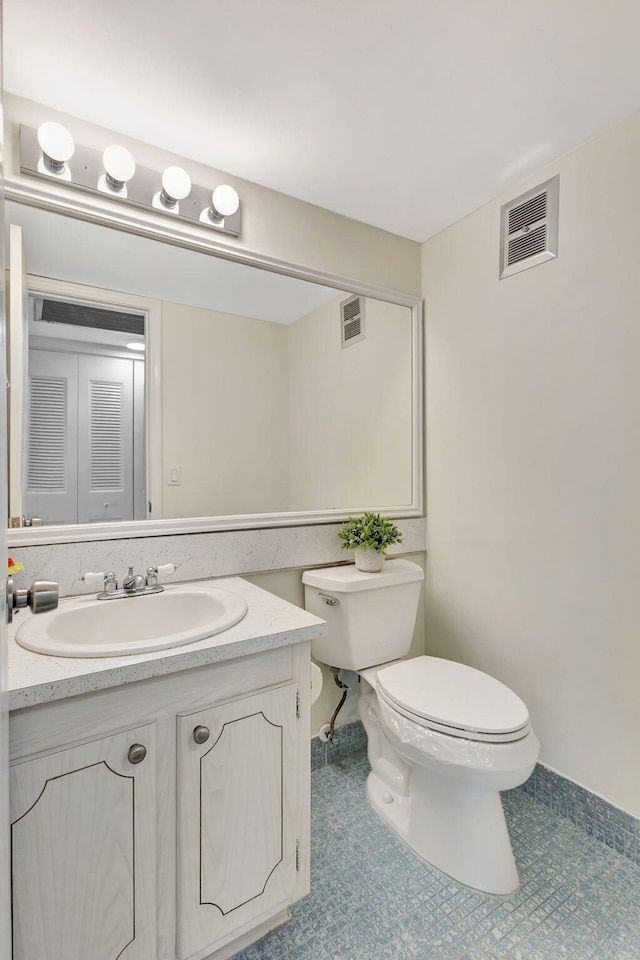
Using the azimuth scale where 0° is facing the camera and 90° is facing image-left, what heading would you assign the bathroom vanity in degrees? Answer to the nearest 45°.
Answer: approximately 315°

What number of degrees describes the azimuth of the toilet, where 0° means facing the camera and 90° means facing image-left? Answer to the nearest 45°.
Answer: approximately 315°

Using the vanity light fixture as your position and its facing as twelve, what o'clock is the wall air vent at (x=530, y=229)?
The wall air vent is roughly at 11 o'clock from the vanity light fixture.

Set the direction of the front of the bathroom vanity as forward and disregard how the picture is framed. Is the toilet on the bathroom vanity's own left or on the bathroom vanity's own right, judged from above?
on the bathroom vanity's own left

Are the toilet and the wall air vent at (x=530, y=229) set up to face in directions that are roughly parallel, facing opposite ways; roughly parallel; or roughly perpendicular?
roughly perpendicular

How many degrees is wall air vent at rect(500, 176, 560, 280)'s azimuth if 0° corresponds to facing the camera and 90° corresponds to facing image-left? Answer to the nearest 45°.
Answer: approximately 45°
